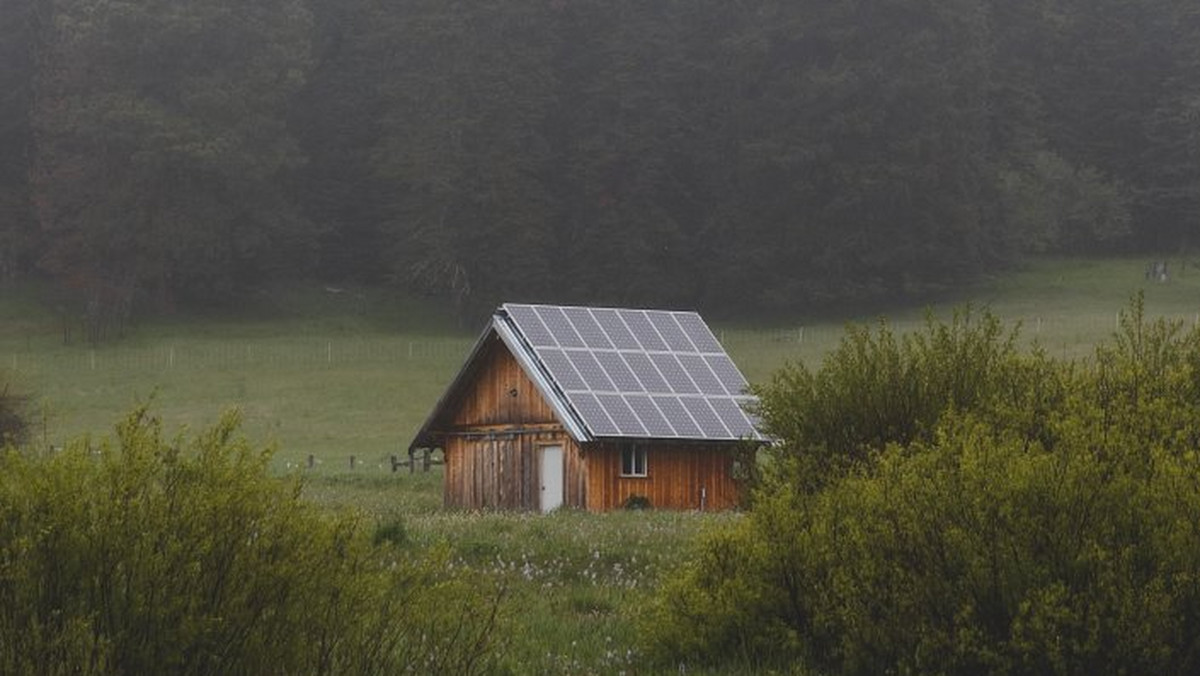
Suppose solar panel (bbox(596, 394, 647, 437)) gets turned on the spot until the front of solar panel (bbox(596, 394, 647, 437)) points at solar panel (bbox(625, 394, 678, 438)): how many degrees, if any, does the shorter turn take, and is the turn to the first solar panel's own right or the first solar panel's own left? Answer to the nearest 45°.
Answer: approximately 90° to the first solar panel's own left

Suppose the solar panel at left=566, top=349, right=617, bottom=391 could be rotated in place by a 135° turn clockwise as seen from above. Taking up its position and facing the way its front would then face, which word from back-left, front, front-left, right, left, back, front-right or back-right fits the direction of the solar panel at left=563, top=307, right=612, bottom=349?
right

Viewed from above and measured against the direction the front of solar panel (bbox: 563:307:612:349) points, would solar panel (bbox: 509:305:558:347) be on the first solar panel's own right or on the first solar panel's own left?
on the first solar panel's own right

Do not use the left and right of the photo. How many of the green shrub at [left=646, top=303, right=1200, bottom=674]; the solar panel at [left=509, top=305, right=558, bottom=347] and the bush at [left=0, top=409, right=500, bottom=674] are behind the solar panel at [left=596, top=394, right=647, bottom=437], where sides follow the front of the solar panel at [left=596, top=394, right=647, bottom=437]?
1

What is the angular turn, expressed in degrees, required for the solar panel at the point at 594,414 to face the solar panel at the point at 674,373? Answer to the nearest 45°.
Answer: approximately 90° to its left

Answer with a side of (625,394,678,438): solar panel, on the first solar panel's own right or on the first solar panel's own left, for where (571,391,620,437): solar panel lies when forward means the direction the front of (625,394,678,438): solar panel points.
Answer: on the first solar panel's own right

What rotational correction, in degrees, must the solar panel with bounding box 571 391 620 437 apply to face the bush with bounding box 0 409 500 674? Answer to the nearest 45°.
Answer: approximately 45° to its right

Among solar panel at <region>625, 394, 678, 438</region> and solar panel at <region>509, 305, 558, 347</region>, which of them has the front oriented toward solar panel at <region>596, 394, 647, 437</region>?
solar panel at <region>509, 305, 558, 347</region>

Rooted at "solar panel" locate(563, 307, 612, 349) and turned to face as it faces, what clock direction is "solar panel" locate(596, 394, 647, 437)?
"solar panel" locate(596, 394, 647, 437) is roughly at 1 o'clock from "solar panel" locate(563, 307, 612, 349).

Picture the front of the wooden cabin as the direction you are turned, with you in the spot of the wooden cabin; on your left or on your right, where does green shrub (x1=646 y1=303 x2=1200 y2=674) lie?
on your left

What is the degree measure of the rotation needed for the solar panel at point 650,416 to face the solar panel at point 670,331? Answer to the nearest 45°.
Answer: approximately 135° to its left
